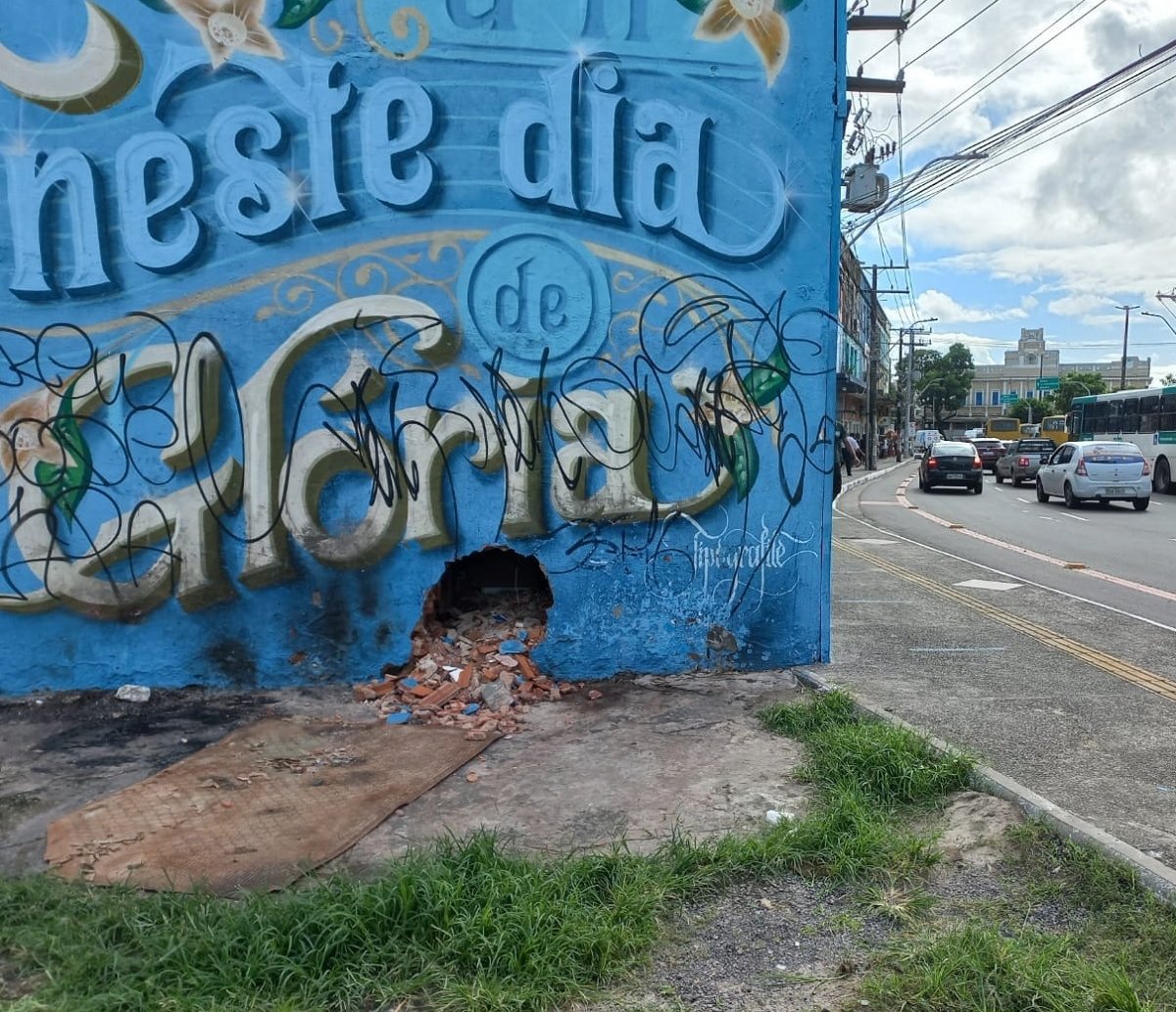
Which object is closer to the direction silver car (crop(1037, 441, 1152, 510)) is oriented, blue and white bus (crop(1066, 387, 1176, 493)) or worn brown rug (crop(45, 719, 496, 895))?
the blue and white bus

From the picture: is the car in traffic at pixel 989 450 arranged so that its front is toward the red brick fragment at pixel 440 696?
no

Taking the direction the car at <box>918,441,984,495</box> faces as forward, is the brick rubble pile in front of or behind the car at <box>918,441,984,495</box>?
behind

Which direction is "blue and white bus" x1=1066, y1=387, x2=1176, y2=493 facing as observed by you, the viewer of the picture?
facing away from the viewer and to the left of the viewer

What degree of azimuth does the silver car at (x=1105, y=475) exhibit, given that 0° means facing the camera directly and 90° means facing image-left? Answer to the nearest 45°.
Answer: approximately 135°

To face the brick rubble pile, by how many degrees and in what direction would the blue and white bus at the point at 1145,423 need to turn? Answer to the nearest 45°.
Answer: approximately 135° to its left

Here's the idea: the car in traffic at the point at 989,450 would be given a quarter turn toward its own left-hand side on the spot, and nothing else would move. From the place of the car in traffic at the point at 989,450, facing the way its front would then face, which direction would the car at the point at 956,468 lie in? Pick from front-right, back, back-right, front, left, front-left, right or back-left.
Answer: left

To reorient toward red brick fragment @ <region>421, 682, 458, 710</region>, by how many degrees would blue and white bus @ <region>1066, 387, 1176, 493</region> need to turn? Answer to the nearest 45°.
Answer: approximately 135° to its left

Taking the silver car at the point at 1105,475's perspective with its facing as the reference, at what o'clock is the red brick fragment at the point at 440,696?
The red brick fragment is roughly at 8 o'clock from the silver car.

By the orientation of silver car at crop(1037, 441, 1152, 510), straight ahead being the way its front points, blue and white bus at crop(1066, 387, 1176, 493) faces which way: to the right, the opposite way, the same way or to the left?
the same way

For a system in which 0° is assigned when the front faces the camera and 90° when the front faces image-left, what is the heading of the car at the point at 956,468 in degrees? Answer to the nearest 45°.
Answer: approximately 180°

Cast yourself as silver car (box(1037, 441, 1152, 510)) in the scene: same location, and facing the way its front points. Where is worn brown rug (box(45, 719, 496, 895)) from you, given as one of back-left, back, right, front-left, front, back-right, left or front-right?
back-left

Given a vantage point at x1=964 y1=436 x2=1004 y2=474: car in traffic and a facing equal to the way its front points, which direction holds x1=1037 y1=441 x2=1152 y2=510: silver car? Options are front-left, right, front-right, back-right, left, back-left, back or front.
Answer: back

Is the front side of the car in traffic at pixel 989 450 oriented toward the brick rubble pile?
no

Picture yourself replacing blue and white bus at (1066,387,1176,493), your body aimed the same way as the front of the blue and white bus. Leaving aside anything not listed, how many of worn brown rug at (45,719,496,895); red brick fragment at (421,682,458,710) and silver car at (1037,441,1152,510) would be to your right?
0

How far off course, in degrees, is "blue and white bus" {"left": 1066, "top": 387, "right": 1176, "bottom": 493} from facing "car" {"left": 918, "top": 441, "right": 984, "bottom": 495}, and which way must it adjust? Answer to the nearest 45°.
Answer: approximately 45° to its left

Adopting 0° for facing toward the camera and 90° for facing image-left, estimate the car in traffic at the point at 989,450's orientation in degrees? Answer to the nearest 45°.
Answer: approximately 180°
